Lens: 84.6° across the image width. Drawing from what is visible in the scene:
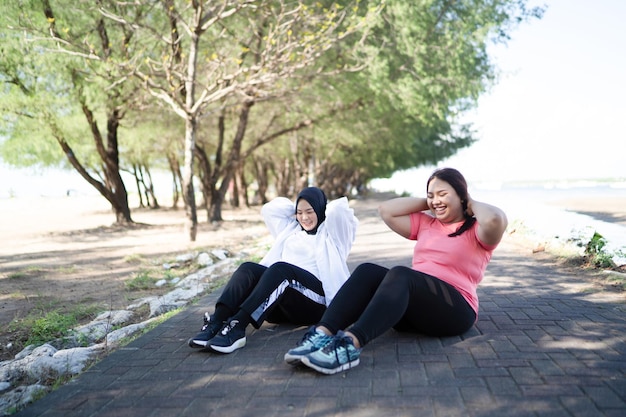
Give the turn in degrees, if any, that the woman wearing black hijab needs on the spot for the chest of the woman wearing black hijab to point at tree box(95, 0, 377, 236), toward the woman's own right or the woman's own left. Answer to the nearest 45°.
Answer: approximately 135° to the woman's own right

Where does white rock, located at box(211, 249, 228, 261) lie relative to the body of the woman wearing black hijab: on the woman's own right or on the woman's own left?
on the woman's own right

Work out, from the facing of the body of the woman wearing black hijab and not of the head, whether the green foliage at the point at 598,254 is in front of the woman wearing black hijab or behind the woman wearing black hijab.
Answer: behind

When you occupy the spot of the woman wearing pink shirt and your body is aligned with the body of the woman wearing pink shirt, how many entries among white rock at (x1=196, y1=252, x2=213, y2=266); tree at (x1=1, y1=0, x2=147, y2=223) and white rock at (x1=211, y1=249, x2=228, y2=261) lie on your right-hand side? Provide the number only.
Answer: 3

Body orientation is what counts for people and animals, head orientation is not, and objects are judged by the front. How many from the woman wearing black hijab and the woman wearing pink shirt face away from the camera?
0

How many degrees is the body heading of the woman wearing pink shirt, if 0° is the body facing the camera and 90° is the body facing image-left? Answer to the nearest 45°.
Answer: approximately 45°

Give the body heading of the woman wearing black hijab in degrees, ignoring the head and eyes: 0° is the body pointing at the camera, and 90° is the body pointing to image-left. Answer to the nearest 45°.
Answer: approximately 45°

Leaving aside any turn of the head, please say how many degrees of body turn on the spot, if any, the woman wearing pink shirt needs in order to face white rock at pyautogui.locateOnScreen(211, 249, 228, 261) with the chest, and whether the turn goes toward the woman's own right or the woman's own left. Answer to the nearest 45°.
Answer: approximately 90° to the woman's own right

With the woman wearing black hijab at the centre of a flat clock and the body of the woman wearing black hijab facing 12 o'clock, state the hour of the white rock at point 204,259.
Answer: The white rock is roughly at 4 o'clock from the woman wearing black hijab.
